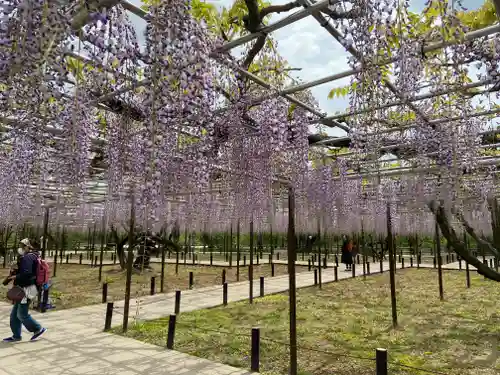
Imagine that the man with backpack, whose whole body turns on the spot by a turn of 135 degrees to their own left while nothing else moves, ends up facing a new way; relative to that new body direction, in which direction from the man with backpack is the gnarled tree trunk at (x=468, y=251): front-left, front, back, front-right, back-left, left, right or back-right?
front

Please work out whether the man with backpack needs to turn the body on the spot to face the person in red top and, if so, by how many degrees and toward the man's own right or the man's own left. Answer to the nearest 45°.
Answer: approximately 135° to the man's own right

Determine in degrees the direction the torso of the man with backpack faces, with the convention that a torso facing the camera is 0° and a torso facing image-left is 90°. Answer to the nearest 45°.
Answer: approximately 90°
